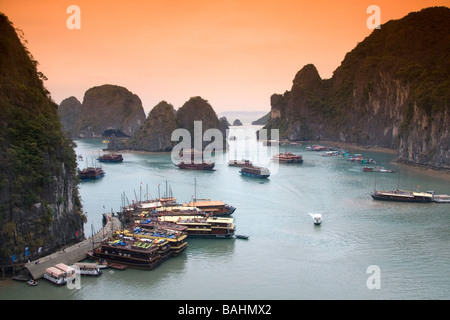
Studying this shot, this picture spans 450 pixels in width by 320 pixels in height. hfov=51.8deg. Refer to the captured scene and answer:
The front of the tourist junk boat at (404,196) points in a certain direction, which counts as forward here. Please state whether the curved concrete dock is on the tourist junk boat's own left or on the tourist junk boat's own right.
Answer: on the tourist junk boat's own left

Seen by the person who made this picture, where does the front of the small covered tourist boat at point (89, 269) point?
facing to the left of the viewer

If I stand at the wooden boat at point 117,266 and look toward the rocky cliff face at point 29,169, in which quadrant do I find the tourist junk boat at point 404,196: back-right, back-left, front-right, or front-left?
back-right

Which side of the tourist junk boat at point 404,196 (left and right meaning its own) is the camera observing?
left

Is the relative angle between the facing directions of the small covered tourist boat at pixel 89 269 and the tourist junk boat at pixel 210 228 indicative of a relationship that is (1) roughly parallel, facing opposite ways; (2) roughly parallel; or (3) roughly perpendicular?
roughly parallel

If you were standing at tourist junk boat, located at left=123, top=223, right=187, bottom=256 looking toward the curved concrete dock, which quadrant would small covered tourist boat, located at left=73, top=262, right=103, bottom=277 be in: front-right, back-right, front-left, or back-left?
front-left

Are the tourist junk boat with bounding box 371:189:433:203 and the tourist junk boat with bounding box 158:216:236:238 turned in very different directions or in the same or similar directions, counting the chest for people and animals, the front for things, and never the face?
same or similar directions

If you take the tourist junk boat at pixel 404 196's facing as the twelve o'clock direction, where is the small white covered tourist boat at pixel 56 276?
the small white covered tourist boat at pixel 56 276 is roughly at 10 o'clock from the tourist junk boat at pixel 404 196.

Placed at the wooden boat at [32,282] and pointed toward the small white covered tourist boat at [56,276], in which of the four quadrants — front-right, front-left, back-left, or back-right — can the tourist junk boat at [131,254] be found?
front-left
